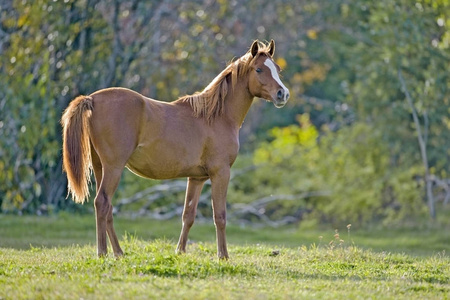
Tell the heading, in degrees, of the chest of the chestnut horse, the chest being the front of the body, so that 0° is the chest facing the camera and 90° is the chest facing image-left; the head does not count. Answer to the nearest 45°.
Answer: approximately 270°
